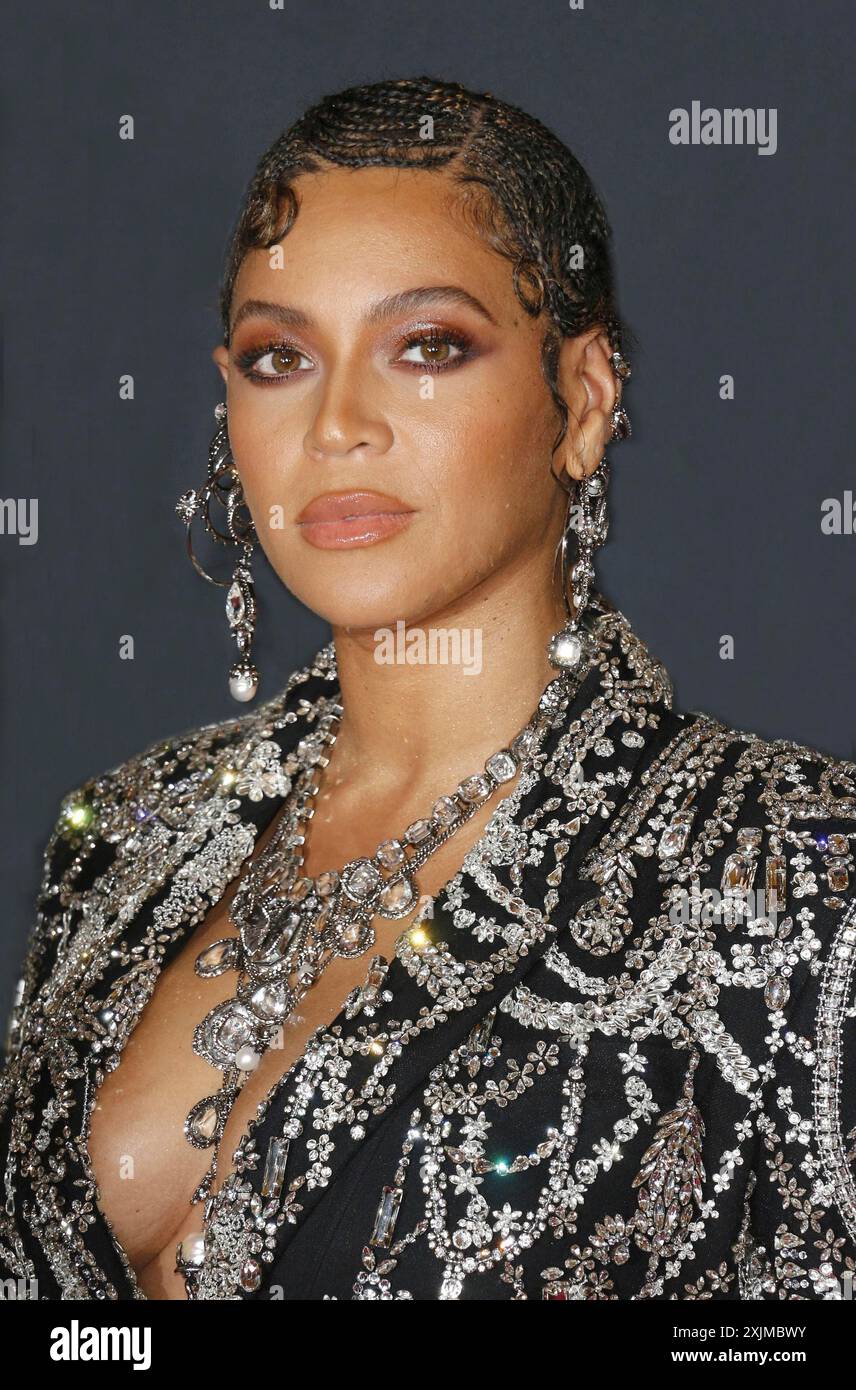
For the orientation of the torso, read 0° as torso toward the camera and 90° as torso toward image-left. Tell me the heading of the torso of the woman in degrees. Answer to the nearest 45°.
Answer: approximately 45°
